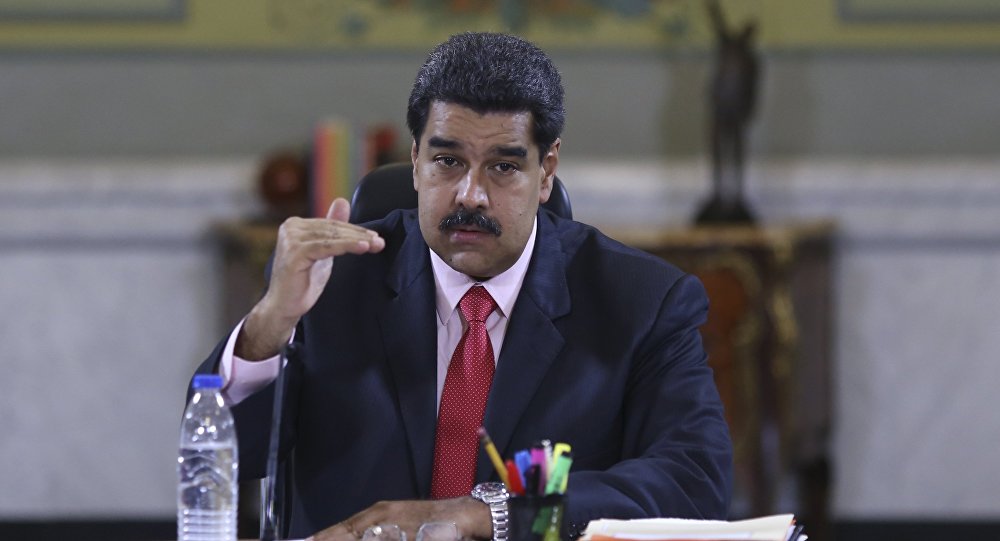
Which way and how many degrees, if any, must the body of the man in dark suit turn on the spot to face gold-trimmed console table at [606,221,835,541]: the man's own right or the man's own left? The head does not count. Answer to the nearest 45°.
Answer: approximately 135° to the man's own left

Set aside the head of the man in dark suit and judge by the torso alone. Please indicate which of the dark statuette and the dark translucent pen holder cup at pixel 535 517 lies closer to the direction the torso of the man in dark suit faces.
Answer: the dark translucent pen holder cup

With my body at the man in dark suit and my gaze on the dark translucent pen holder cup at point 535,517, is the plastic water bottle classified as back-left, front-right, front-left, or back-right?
front-right

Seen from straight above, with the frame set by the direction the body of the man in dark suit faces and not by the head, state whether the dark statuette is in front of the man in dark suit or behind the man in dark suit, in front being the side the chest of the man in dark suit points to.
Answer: behind

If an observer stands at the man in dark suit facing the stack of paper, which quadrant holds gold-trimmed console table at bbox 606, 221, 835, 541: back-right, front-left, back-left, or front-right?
back-left

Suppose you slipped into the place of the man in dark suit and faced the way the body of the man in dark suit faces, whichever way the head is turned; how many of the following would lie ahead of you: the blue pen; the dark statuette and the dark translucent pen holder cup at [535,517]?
2

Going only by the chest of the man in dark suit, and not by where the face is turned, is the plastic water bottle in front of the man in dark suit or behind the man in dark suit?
in front

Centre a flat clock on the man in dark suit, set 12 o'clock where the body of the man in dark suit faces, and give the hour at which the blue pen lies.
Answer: The blue pen is roughly at 12 o'clock from the man in dark suit.

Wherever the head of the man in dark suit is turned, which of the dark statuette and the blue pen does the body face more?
the blue pen

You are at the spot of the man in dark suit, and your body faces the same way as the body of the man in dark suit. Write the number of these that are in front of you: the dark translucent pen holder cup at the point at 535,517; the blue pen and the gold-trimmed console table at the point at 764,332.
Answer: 2

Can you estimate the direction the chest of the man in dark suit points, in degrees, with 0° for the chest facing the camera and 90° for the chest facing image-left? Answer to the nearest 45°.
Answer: approximately 0°

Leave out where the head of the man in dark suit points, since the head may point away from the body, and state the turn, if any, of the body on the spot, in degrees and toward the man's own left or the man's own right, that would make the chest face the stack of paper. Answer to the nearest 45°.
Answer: approximately 45° to the man's own left

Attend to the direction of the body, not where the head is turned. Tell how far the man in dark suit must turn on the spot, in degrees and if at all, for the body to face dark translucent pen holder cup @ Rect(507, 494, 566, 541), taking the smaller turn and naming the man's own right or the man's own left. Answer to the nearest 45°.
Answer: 0° — they already face it
